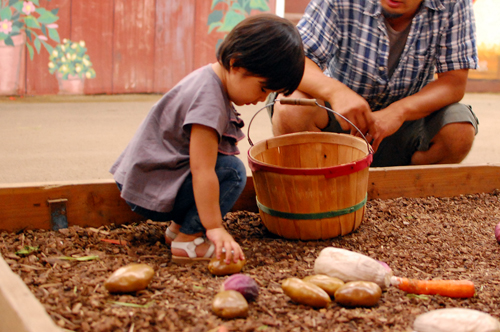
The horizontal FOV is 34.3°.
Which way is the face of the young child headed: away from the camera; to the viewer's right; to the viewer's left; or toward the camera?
to the viewer's right

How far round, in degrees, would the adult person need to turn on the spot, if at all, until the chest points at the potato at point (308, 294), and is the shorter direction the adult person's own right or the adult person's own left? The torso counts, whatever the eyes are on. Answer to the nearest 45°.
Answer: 0° — they already face it

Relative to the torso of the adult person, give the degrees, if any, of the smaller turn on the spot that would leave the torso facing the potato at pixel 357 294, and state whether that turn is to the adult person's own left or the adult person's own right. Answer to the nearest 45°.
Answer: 0° — they already face it

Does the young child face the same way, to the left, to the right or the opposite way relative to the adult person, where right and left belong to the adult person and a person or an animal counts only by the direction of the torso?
to the left

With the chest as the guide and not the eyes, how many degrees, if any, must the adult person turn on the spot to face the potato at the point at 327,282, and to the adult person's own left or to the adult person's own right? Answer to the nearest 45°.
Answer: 0° — they already face it

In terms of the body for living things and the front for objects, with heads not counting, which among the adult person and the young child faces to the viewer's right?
the young child

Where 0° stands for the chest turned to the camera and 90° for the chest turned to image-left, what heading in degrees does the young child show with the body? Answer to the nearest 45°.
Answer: approximately 270°

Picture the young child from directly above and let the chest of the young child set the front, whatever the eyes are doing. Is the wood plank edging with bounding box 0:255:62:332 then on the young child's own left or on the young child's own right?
on the young child's own right

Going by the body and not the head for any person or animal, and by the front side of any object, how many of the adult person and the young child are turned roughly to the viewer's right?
1

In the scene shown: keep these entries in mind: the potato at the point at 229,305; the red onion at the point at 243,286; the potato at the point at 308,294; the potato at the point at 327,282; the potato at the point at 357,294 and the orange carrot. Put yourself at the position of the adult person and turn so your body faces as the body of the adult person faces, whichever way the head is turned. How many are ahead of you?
6

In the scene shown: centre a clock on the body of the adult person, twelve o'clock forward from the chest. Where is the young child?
The young child is roughly at 1 o'clock from the adult person.

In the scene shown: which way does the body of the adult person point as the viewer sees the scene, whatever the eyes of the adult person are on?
toward the camera

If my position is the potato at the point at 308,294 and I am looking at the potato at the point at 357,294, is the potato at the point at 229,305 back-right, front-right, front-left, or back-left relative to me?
back-right

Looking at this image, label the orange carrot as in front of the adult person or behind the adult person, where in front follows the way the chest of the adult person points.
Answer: in front
